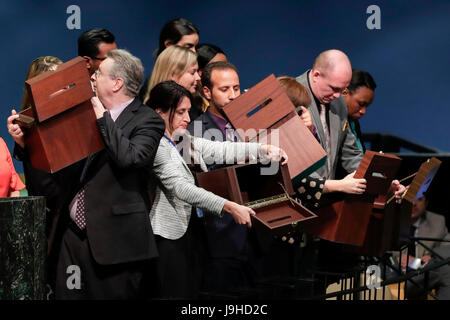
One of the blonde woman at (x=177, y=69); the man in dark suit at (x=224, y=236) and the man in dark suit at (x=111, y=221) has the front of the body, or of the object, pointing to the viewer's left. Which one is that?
the man in dark suit at (x=111, y=221)

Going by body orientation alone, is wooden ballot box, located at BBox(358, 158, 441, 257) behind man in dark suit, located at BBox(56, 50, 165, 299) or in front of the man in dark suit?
behind

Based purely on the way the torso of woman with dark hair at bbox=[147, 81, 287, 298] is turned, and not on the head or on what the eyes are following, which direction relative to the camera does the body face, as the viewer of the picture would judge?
to the viewer's right

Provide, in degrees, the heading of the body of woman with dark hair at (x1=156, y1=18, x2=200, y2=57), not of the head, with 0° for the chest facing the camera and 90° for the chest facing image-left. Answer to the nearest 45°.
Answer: approximately 315°
